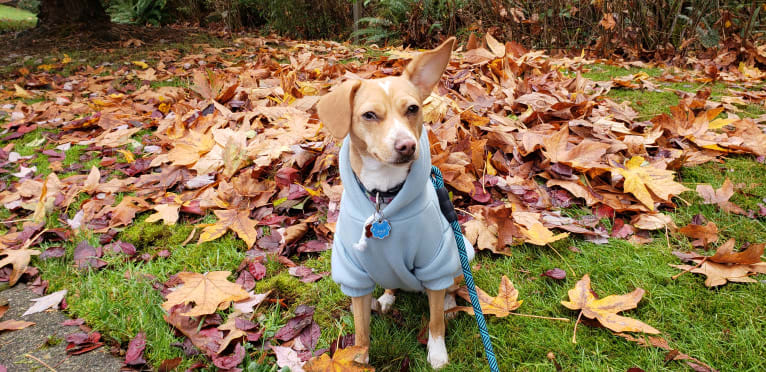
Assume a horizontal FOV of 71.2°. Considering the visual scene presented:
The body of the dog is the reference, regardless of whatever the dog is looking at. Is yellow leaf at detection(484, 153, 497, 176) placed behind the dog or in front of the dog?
behind

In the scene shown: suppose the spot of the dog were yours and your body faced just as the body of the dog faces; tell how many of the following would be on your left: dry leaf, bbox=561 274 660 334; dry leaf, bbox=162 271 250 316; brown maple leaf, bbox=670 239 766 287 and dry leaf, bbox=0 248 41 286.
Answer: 2

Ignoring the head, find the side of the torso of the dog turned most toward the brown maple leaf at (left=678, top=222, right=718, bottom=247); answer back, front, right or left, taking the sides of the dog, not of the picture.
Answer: left

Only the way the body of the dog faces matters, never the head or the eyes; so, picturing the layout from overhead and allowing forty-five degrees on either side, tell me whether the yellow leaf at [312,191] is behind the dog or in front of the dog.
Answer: behind

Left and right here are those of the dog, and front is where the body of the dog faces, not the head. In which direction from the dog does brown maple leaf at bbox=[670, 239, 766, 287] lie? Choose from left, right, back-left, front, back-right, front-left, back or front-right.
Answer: left

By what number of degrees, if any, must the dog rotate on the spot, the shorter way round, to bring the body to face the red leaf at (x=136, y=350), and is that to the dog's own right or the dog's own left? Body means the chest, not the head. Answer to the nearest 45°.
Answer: approximately 90° to the dog's own right

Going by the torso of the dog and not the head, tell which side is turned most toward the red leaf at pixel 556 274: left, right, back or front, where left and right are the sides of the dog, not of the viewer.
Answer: left

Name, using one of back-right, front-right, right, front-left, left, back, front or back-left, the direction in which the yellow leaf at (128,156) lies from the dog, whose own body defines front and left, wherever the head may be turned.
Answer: back-right

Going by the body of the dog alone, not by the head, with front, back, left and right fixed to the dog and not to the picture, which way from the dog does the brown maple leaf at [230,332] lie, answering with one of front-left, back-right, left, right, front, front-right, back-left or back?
right

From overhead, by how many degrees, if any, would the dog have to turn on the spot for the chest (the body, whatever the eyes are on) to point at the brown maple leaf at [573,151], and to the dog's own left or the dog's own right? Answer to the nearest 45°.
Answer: approximately 135° to the dog's own left

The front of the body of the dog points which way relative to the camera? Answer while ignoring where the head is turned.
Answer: toward the camera

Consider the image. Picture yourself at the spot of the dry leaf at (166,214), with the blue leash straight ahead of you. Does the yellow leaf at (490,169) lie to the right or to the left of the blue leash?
left

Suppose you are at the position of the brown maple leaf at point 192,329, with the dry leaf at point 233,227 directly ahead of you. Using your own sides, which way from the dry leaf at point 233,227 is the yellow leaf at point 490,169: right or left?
right

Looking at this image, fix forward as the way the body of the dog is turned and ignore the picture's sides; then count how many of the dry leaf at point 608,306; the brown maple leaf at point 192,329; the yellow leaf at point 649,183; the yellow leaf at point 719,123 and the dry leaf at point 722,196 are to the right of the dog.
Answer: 1

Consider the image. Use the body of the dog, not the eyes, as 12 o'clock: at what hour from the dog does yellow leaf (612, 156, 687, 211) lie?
The yellow leaf is roughly at 8 o'clock from the dog.

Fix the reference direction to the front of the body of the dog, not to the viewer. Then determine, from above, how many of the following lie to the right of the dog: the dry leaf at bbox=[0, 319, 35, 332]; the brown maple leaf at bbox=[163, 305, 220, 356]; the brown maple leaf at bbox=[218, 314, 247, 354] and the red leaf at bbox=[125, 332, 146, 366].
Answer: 4

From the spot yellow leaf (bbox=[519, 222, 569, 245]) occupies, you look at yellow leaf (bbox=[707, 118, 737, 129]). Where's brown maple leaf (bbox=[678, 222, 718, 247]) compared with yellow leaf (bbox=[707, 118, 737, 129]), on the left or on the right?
right

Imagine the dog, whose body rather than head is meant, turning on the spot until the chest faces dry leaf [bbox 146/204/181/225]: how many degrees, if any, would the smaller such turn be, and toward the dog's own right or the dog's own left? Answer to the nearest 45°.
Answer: approximately 135° to the dog's own right
